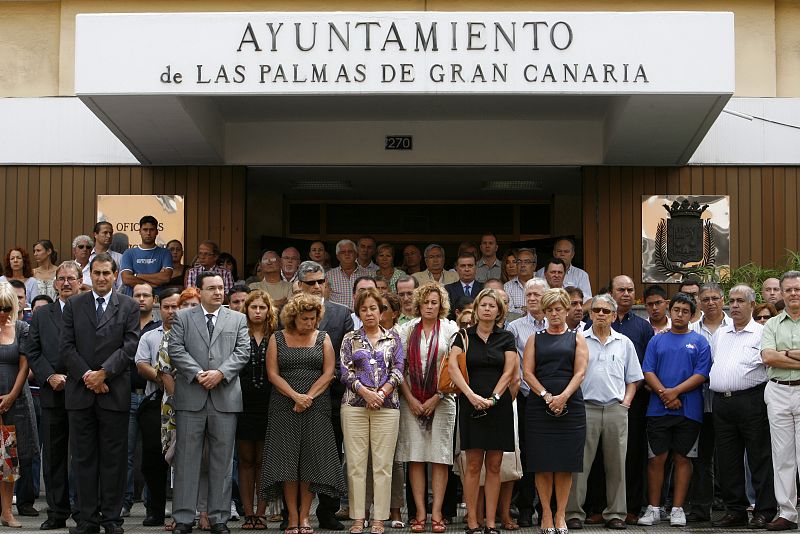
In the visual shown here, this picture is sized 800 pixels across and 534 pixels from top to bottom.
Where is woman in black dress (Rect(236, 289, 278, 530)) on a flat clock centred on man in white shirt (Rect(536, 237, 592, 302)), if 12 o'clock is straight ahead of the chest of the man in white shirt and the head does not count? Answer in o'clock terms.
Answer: The woman in black dress is roughly at 1 o'clock from the man in white shirt.

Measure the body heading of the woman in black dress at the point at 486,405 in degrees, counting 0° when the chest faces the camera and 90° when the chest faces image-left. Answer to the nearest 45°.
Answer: approximately 0°

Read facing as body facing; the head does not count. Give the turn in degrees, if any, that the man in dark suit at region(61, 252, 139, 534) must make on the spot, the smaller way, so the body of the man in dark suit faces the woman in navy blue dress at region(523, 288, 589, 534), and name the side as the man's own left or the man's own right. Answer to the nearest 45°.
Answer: approximately 90° to the man's own left

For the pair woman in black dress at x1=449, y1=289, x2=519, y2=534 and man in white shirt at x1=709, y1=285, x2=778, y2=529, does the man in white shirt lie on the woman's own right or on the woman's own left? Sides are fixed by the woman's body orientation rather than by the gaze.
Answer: on the woman's own left

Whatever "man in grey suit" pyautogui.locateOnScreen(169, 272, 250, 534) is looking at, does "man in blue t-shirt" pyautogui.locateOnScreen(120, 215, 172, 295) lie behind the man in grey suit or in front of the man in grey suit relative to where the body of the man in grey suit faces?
behind

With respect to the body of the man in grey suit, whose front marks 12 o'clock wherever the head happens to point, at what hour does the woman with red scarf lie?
The woman with red scarf is roughly at 9 o'clock from the man in grey suit.

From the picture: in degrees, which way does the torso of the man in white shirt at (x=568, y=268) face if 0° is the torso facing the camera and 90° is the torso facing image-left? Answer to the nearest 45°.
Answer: approximately 0°

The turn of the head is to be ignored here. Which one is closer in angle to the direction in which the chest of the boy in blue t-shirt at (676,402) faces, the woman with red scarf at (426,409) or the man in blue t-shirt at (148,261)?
the woman with red scarf
